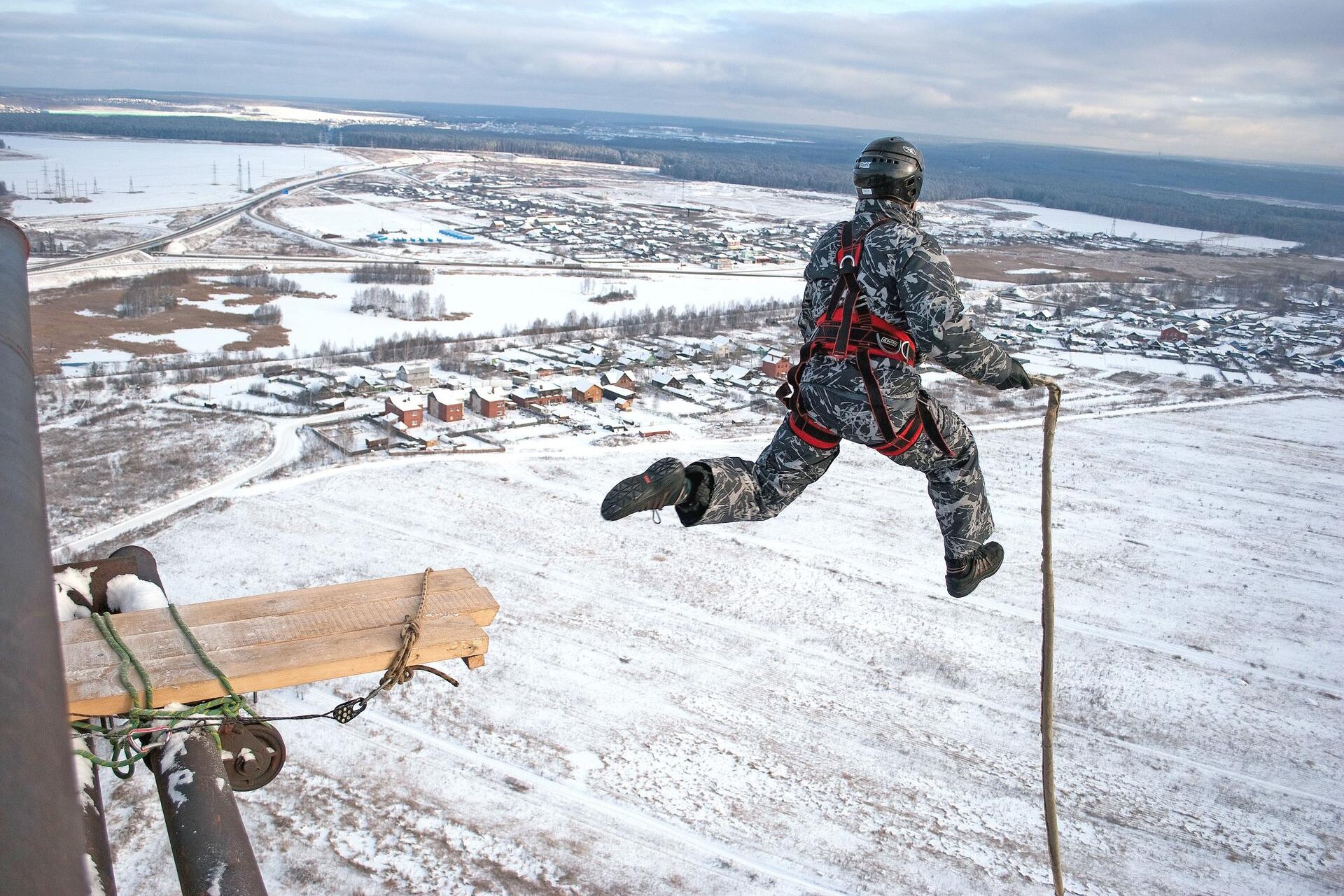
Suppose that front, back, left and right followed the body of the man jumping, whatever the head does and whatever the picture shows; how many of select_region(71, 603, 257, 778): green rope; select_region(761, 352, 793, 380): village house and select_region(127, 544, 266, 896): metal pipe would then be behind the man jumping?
2

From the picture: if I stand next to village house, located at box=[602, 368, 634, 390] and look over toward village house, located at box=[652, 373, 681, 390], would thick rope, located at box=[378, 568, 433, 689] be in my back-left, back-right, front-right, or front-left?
back-right

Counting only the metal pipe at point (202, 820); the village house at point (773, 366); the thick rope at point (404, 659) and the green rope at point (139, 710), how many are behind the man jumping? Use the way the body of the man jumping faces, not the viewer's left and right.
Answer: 3

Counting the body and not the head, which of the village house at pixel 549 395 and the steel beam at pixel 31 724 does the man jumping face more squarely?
the village house

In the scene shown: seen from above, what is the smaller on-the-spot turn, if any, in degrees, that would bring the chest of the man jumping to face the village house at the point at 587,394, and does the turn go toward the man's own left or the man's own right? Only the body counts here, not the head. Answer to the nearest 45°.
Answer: approximately 45° to the man's own left

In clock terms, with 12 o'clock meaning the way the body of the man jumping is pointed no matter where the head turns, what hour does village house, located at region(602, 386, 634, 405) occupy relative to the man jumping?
The village house is roughly at 10 o'clock from the man jumping.

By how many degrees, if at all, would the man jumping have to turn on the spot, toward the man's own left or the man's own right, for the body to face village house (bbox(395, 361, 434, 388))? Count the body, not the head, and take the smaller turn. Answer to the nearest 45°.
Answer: approximately 90° to the man's own left

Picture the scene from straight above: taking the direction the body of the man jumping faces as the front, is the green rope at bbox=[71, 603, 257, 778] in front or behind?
behind

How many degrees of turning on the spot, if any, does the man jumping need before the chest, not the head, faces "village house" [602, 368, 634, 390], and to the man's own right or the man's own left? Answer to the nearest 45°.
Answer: approximately 45° to the man's own left

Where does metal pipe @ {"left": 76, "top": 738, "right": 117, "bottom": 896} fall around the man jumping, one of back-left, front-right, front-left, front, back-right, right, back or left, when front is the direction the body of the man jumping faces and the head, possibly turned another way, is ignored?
back

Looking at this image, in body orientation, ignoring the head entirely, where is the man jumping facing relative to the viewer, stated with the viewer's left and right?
facing away from the viewer and to the right of the viewer
